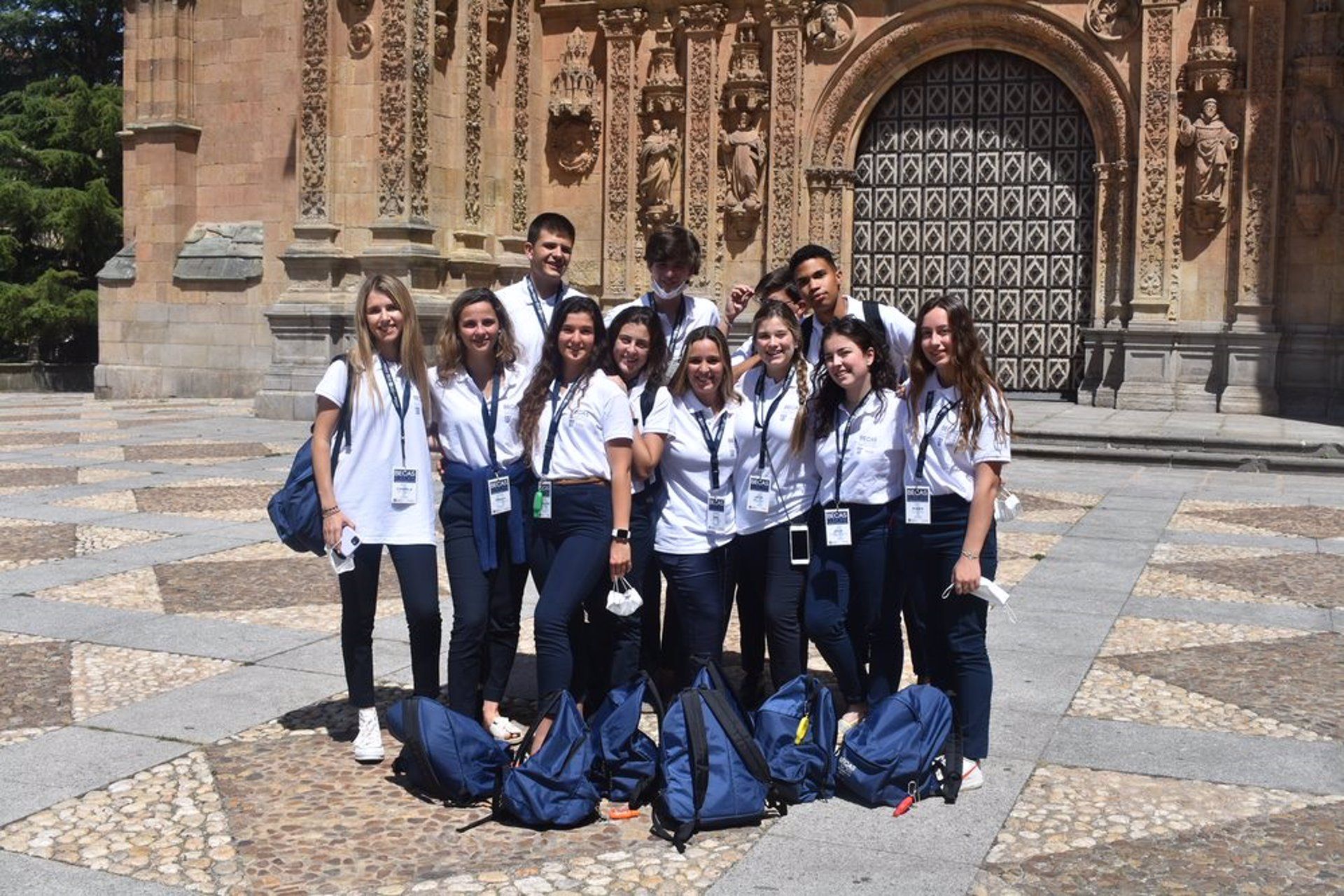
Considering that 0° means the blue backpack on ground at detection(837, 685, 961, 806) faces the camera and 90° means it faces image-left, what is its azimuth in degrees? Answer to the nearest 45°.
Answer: approximately 45°

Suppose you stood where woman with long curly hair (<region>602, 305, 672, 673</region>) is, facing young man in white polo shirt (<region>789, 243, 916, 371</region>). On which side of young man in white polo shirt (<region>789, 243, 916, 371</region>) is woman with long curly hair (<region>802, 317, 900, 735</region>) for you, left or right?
right

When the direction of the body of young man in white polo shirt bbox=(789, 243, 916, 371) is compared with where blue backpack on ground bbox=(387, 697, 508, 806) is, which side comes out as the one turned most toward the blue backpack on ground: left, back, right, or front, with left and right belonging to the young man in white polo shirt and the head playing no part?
front

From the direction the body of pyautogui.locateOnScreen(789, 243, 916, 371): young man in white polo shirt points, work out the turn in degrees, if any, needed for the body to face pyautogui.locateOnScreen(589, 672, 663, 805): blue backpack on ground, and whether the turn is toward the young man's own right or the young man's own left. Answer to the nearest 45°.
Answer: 0° — they already face it

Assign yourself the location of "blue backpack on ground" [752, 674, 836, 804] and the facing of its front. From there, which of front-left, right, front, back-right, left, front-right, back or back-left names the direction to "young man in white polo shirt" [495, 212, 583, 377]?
right

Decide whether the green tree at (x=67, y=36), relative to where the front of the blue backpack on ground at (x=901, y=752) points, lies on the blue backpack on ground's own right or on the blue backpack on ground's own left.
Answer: on the blue backpack on ground's own right
